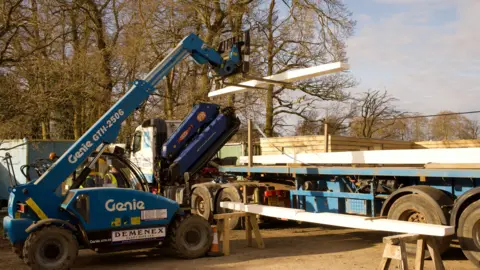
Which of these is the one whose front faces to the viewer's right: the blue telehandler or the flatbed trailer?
the blue telehandler

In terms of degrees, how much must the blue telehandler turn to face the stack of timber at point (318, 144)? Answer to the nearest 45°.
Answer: approximately 45° to its left

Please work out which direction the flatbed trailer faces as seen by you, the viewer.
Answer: facing away from the viewer and to the left of the viewer

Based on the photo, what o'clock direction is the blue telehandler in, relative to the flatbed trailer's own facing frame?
The blue telehandler is roughly at 10 o'clock from the flatbed trailer.

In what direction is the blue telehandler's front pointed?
to the viewer's right

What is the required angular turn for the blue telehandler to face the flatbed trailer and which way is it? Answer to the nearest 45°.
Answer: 0° — it already faces it

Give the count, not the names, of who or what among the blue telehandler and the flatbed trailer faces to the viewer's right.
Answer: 1
